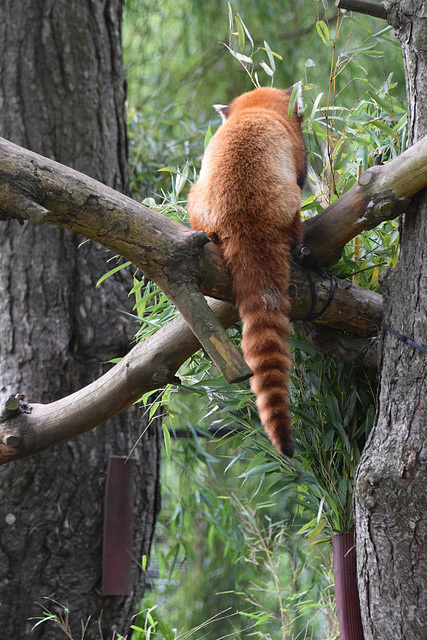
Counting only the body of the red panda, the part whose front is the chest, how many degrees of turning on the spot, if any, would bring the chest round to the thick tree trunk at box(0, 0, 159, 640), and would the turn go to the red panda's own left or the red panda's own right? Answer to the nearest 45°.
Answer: approximately 45° to the red panda's own left

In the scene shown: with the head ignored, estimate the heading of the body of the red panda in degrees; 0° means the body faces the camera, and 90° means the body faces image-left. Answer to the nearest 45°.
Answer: approximately 180°

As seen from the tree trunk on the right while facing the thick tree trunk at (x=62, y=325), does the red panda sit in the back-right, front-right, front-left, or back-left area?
front-left
